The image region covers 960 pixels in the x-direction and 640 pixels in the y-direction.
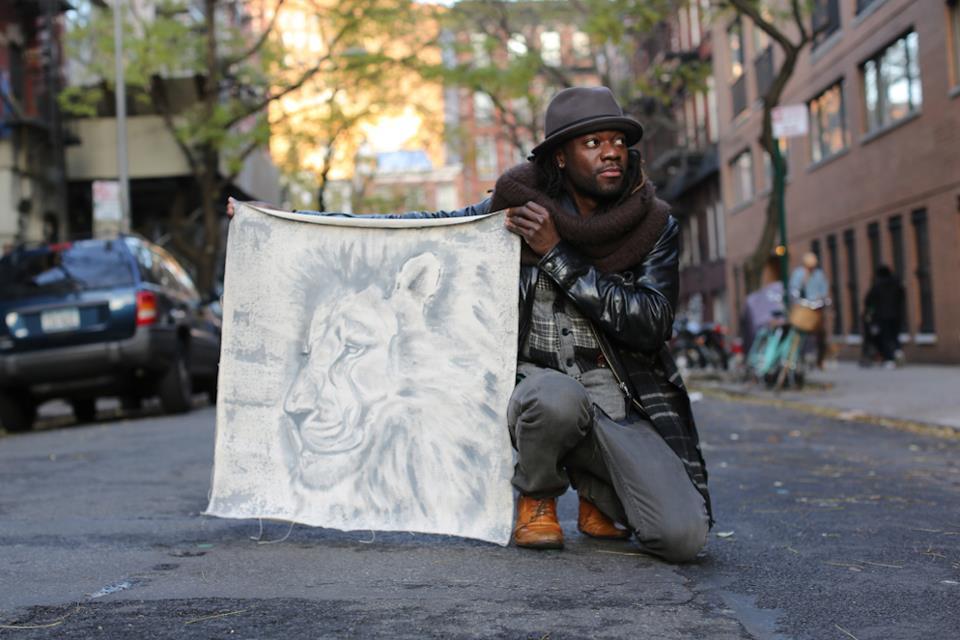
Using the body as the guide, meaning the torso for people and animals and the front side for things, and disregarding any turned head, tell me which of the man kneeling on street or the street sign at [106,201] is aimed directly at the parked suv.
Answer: the street sign

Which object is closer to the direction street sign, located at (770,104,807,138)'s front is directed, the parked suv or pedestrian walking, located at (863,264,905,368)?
the parked suv

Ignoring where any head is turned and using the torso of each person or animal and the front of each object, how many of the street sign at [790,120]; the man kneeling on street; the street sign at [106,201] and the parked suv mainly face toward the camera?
3

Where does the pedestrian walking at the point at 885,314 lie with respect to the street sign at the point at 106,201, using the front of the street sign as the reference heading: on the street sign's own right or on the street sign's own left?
on the street sign's own left

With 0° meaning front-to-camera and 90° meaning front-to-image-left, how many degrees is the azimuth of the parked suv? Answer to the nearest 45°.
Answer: approximately 225°

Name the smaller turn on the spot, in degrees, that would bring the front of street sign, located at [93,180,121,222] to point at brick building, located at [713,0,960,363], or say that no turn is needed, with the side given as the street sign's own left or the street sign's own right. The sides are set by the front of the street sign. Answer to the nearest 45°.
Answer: approximately 90° to the street sign's own left

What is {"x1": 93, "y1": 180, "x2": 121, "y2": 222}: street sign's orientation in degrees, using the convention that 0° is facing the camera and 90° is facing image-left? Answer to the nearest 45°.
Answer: approximately 0°

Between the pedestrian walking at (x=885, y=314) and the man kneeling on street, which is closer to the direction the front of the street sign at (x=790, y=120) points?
the man kneeling on street

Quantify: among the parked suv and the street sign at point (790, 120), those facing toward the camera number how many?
1
